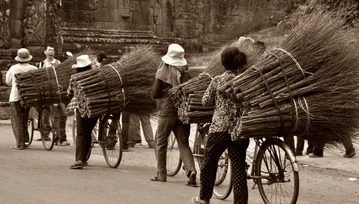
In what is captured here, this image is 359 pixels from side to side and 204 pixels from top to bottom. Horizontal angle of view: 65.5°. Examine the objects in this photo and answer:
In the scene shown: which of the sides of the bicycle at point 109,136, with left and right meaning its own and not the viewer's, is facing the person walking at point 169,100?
back

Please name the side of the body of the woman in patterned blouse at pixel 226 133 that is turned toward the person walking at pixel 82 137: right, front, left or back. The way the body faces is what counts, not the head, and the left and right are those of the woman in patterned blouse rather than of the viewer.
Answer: front

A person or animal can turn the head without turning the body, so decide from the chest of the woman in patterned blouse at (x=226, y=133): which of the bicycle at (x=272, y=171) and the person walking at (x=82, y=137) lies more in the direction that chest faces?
the person walking

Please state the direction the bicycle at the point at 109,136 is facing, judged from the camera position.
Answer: facing away from the viewer and to the left of the viewer

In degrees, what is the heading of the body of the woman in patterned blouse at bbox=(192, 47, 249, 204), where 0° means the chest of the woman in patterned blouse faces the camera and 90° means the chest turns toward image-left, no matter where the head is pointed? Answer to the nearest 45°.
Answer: approximately 135°
